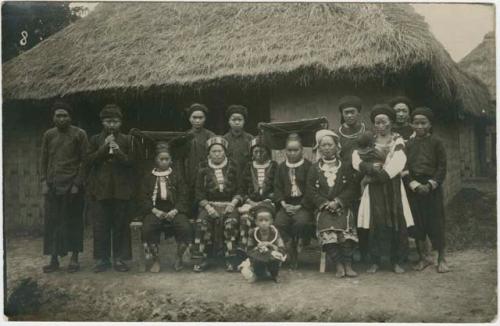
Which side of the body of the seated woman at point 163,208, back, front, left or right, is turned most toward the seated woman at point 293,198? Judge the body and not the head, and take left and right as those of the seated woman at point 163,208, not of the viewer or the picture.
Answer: left

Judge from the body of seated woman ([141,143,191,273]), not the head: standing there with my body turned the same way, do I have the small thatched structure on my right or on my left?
on my left

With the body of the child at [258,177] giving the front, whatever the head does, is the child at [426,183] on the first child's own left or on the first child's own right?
on the first child's own left

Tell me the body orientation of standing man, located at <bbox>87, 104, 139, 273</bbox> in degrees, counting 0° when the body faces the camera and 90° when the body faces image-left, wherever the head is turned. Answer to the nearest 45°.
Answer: approximately 0°
